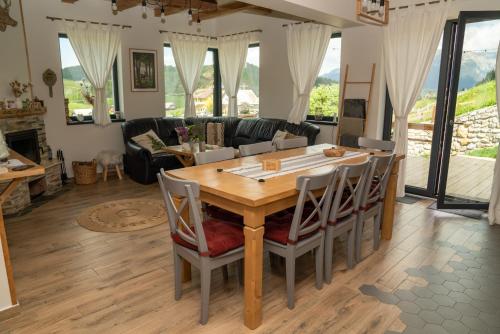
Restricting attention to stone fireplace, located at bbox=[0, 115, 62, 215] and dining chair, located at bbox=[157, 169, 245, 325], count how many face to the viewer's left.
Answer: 0

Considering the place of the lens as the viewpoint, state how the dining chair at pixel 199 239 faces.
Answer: facing away from the viewer and to the right of the viewer

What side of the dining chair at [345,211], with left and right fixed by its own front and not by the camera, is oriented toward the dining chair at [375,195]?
right

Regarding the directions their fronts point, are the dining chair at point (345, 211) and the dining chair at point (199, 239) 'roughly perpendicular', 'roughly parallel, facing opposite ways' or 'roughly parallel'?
roughly perpendicular

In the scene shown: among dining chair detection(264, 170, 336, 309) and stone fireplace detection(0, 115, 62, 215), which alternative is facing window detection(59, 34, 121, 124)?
the dining chair

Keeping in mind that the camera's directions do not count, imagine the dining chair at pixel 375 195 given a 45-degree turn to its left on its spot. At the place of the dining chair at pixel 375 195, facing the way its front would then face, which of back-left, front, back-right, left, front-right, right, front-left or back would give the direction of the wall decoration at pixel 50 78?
front

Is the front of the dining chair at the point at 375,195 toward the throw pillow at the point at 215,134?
yes

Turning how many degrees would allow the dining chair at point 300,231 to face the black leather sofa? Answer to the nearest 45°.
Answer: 0° — it already faces it

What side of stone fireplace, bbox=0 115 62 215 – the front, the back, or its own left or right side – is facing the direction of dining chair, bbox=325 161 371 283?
front

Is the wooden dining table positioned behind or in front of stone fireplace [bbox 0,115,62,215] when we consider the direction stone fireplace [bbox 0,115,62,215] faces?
in front

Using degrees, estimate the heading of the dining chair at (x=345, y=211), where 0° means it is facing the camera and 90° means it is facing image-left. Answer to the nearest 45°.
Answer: approximately 135°

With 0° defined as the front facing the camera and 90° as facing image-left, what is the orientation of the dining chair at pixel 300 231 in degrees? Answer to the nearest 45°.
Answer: approximately 135°

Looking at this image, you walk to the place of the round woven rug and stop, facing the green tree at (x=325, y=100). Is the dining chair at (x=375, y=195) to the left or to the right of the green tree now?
right

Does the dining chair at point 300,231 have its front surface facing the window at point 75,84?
yes

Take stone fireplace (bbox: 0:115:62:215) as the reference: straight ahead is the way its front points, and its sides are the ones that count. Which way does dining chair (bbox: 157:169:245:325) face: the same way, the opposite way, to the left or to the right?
to the left

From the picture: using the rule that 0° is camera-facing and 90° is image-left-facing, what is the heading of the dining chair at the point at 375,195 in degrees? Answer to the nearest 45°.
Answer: approximately 135°

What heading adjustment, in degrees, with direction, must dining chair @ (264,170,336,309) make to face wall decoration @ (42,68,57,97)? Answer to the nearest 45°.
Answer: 0° — it already faces it

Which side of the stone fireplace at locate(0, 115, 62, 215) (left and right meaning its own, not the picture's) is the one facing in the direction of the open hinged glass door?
front
